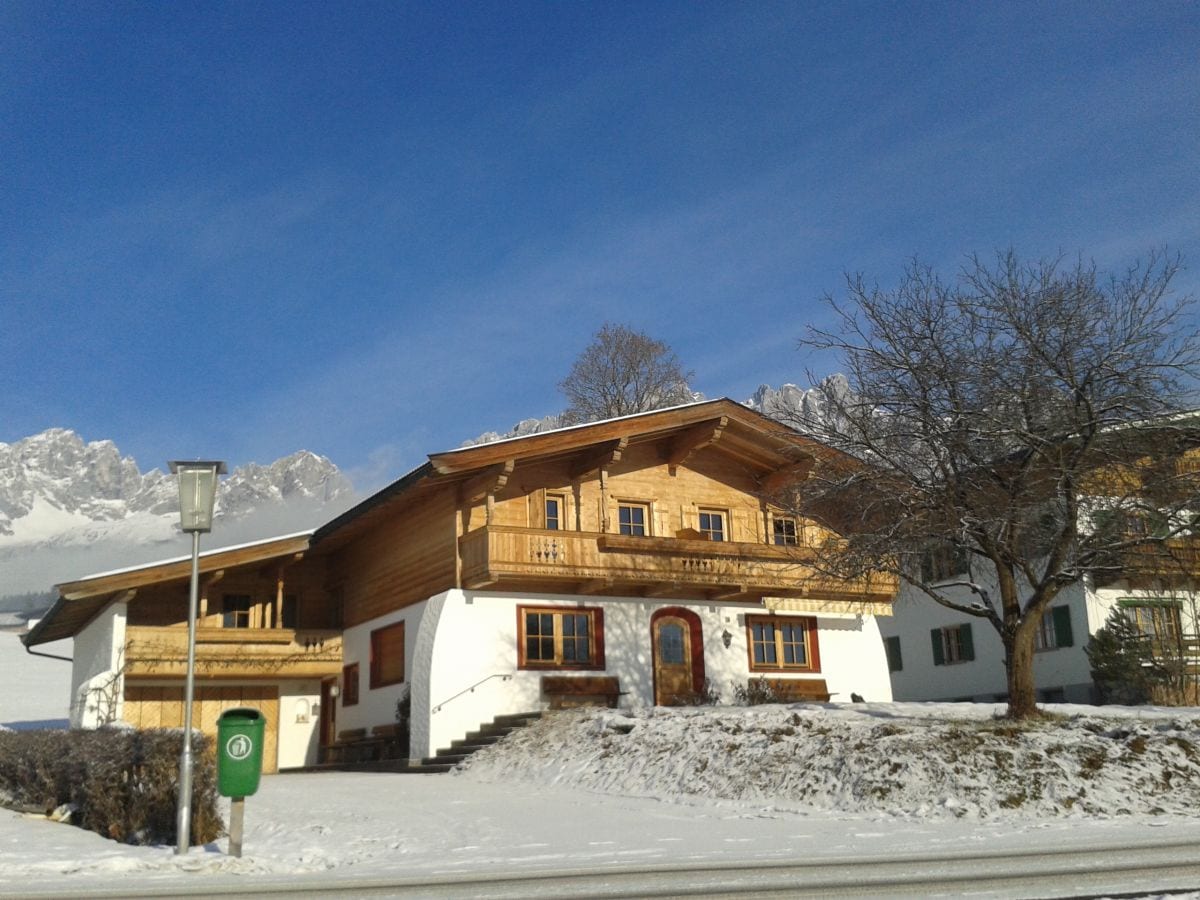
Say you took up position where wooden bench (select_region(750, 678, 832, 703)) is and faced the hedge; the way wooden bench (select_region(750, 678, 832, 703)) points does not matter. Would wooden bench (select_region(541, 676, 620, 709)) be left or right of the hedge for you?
right

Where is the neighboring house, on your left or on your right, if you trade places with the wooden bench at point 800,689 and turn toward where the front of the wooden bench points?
on your left

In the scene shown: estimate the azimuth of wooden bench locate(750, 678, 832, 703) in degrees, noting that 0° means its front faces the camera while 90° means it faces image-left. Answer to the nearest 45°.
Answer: approximately 0°

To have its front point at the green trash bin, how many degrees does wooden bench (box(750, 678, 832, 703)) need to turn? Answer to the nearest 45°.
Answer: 0° — it already faces it

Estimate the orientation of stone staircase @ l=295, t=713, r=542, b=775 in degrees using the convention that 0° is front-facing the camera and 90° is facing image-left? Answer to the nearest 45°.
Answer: approximately 45°

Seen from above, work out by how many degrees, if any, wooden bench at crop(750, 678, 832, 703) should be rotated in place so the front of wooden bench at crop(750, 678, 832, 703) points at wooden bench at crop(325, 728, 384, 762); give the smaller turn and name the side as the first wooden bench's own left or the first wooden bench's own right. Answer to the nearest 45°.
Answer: approximately 90° to the first wooden bench's own right

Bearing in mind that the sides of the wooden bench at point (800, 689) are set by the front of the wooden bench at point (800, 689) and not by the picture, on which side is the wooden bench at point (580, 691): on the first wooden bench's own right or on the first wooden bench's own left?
on the first wooden bench's own right

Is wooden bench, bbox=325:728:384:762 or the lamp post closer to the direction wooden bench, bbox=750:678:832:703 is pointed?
the lamp post

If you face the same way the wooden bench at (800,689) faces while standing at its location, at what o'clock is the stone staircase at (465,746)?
The stone staircase is roughly at 2 o'clock from the wooden bench.

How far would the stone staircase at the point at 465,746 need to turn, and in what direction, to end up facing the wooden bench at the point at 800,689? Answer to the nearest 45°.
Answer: approximately 135° to its left
